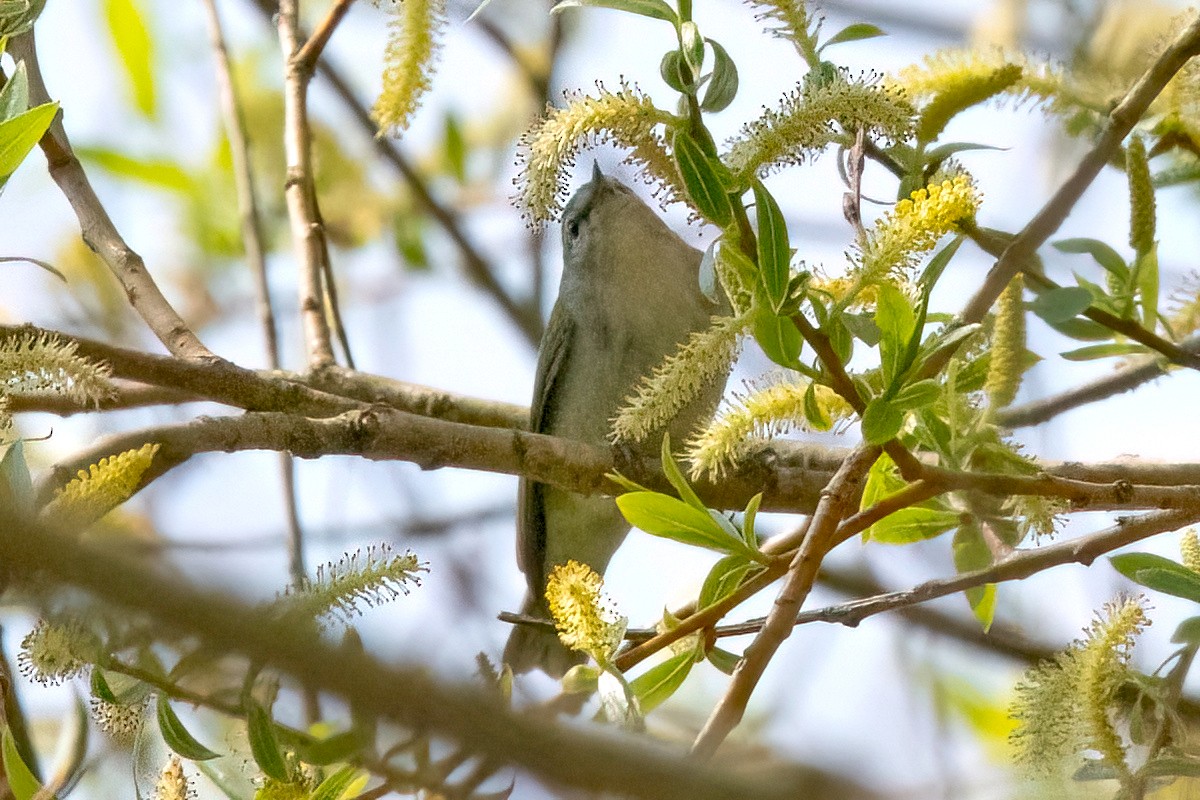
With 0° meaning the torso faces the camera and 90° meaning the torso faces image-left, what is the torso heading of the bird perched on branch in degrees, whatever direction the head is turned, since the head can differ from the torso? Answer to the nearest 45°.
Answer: approximately 315°
